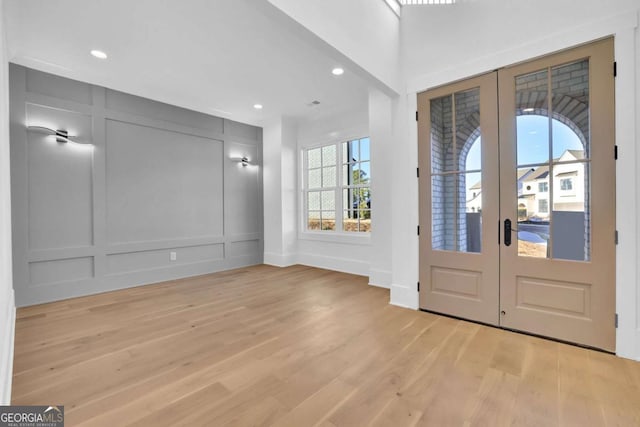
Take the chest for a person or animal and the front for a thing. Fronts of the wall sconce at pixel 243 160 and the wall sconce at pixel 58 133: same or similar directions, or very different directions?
same or similar directions

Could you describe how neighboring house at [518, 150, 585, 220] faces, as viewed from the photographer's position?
facing the viewer and to the left of the viewer

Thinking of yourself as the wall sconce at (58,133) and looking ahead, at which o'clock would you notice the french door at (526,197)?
The french door is roughly at 11 o'clock from the wall sconce.

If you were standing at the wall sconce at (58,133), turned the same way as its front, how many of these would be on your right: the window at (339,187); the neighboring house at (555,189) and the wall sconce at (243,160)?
0

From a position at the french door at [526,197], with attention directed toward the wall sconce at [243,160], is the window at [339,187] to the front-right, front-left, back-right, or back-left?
front-right

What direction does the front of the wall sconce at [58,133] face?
toward the camera

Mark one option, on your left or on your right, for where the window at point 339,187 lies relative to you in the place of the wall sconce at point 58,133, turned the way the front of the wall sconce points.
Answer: on your left

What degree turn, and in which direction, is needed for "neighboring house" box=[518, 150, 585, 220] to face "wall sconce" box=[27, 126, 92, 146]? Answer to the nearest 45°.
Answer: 0° — it already faces it

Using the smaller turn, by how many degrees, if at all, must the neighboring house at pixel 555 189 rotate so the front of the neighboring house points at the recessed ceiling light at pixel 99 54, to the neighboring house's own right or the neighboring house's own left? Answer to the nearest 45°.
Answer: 0° — it already faces it

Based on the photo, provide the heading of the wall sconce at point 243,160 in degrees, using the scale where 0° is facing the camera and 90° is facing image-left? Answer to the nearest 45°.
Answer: approximately 315°

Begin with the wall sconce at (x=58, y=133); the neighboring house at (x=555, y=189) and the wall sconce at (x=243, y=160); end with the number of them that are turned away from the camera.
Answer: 0

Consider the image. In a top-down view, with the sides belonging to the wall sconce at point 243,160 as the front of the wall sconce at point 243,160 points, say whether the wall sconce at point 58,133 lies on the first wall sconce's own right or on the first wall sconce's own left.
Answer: on the first wall sconce's own right

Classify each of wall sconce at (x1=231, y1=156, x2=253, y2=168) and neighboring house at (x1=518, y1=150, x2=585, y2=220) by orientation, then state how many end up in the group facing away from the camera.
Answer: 0

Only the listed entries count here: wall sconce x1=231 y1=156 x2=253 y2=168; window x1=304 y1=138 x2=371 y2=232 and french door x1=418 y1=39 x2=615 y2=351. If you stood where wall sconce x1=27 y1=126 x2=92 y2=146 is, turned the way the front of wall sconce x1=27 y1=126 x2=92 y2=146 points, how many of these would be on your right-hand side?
0

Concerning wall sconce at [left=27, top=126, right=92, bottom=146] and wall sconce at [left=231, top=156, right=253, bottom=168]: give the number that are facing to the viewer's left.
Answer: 0

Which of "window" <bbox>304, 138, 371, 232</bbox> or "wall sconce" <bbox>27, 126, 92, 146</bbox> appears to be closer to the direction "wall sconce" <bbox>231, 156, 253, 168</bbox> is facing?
the window

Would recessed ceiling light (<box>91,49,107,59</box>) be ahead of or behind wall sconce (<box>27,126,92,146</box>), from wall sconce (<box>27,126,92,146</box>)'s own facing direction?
ahead
